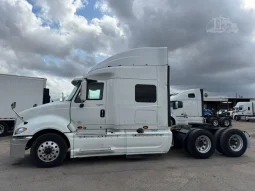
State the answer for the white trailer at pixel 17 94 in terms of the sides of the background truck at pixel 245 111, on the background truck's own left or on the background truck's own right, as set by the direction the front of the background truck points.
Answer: on the background truck's own left

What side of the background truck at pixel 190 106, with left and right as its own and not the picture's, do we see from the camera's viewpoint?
left

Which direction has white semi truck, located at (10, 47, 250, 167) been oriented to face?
to the viewer's left

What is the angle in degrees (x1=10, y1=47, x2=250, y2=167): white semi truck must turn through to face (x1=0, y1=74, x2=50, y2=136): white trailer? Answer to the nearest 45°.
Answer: approximately 45° to its right

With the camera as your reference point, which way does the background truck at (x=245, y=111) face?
facing to the left of the viewer

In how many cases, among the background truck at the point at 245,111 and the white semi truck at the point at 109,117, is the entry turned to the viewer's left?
2

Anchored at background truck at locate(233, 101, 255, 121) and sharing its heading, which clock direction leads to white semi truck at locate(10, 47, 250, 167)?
The white semi truck is roughly at 9 o'clock from the background truck.
